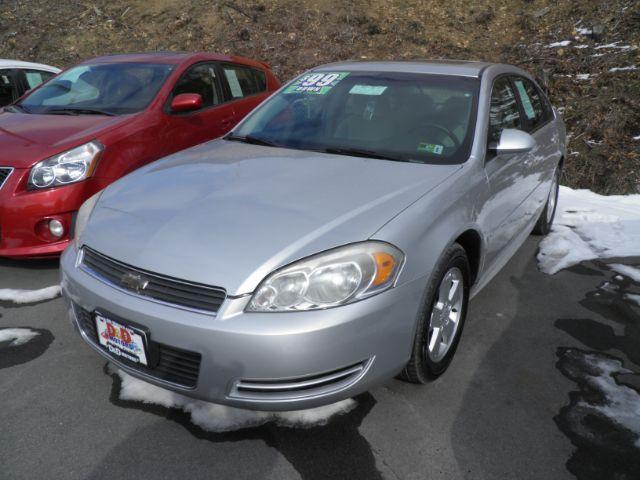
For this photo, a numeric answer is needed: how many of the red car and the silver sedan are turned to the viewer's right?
0

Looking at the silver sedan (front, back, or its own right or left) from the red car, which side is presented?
right

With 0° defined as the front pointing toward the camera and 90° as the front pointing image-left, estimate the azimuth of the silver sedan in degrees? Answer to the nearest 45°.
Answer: approximately 45°

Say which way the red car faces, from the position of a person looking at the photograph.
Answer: facing the viewer and to the left of the viewer
